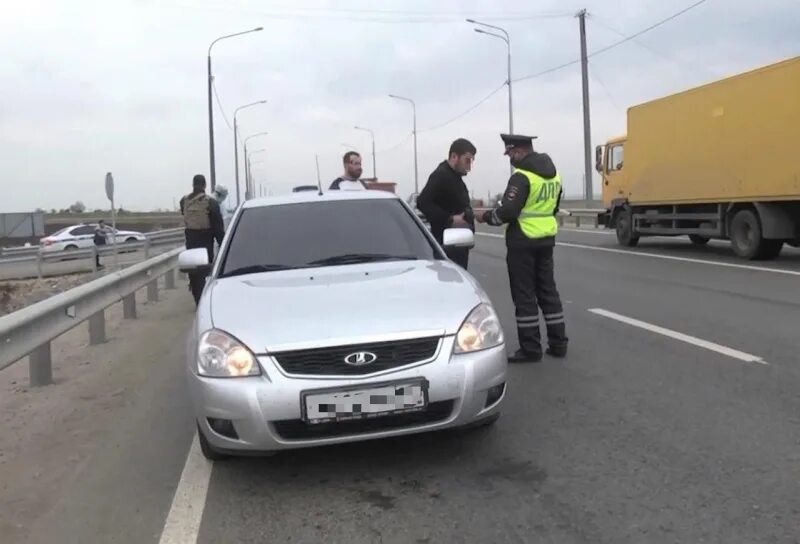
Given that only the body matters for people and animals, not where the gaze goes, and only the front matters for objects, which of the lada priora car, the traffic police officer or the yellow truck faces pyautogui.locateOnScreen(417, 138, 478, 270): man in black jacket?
the traffic police officer

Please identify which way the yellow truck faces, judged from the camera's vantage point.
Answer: facing away from the viewer and to the left of the viewer

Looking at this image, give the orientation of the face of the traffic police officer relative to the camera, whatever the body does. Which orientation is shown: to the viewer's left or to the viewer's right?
to the viewer's left

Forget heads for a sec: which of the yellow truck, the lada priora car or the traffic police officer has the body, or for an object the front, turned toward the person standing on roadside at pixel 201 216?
the traffic police officer

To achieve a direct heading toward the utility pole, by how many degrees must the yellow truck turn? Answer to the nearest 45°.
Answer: approximately 45° to its right

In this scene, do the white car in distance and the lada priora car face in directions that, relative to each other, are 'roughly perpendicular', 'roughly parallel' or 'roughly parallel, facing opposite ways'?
roughly perpendicular

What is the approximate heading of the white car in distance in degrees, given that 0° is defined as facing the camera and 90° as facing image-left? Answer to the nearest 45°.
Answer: approximately 270°

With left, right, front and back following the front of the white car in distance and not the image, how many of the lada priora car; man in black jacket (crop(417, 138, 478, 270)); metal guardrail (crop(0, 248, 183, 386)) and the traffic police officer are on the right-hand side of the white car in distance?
4

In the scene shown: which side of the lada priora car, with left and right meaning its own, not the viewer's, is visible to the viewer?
front

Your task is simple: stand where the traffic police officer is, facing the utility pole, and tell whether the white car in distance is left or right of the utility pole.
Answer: left

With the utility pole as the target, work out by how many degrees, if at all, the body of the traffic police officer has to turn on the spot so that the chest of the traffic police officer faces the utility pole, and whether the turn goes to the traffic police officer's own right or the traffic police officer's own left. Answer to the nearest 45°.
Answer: approximately 45° to the traffic police officer's own right

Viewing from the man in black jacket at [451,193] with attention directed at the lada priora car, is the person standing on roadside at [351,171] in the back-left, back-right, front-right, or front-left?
back-right

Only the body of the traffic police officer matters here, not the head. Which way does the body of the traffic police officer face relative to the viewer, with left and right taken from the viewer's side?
facing away from the viewer and to the left of the viewer

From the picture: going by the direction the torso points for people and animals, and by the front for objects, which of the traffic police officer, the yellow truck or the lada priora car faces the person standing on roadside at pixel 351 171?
the traffic police officer

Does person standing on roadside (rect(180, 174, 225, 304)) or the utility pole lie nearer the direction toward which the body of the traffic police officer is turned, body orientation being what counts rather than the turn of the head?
the person standing on roadside

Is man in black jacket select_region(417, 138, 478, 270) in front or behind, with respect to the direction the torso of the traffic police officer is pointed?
in front
